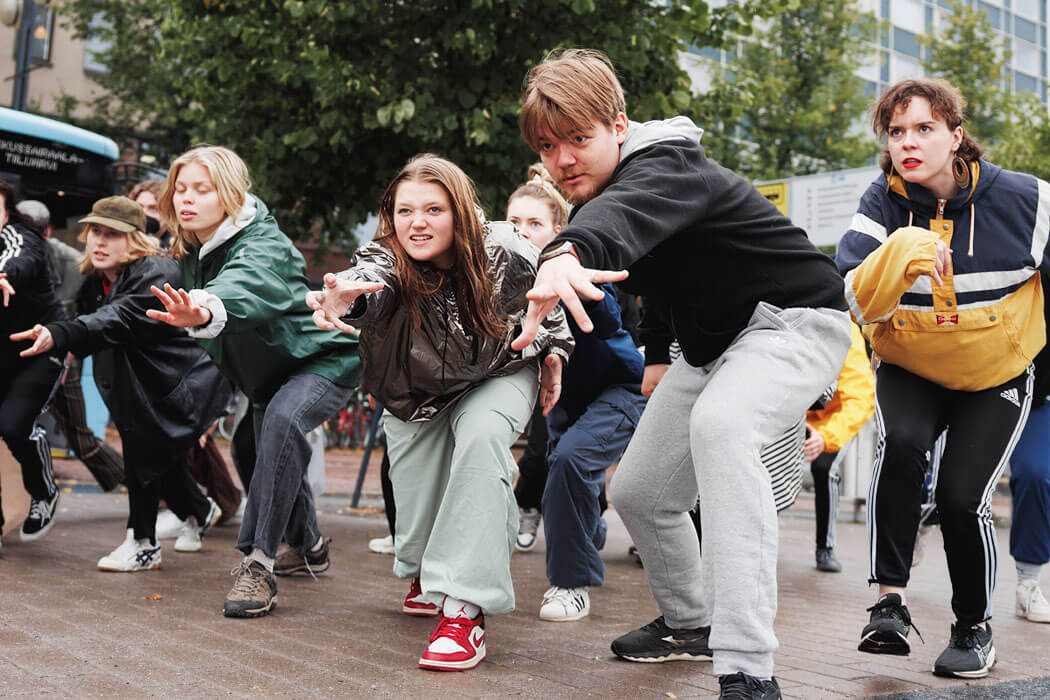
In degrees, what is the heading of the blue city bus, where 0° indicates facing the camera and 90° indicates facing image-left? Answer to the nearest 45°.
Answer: approximately 315°

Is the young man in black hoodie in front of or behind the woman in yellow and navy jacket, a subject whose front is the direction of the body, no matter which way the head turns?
in front

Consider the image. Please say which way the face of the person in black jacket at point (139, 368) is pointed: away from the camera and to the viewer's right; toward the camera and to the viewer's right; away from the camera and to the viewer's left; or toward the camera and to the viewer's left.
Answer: toward the camera and to the viewer's left

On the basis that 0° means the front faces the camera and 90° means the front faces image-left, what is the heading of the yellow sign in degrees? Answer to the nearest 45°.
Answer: approximately 0°

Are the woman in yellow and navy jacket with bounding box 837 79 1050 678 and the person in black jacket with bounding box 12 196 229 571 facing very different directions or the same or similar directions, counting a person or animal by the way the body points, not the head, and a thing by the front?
same or similar directions

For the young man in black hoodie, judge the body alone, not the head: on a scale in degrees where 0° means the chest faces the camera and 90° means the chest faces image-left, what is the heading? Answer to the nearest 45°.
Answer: approximately 45°

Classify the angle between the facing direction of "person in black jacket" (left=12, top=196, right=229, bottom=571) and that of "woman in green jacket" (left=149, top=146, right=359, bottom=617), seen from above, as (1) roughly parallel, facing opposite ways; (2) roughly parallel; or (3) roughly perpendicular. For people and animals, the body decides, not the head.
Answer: roughly parallel

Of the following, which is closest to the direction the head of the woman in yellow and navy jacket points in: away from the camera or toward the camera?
toward the camera

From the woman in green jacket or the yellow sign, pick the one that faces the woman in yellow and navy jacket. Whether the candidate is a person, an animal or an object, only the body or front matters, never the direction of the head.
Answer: the yellow sign

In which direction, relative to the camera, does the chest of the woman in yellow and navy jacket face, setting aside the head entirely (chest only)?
toward the camera

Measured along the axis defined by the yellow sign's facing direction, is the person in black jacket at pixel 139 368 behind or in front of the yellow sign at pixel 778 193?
in front

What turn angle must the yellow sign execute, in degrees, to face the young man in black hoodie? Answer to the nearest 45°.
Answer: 0° — it already faces them

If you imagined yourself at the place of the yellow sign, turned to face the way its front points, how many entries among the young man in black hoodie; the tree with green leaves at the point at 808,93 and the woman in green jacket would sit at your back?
1
